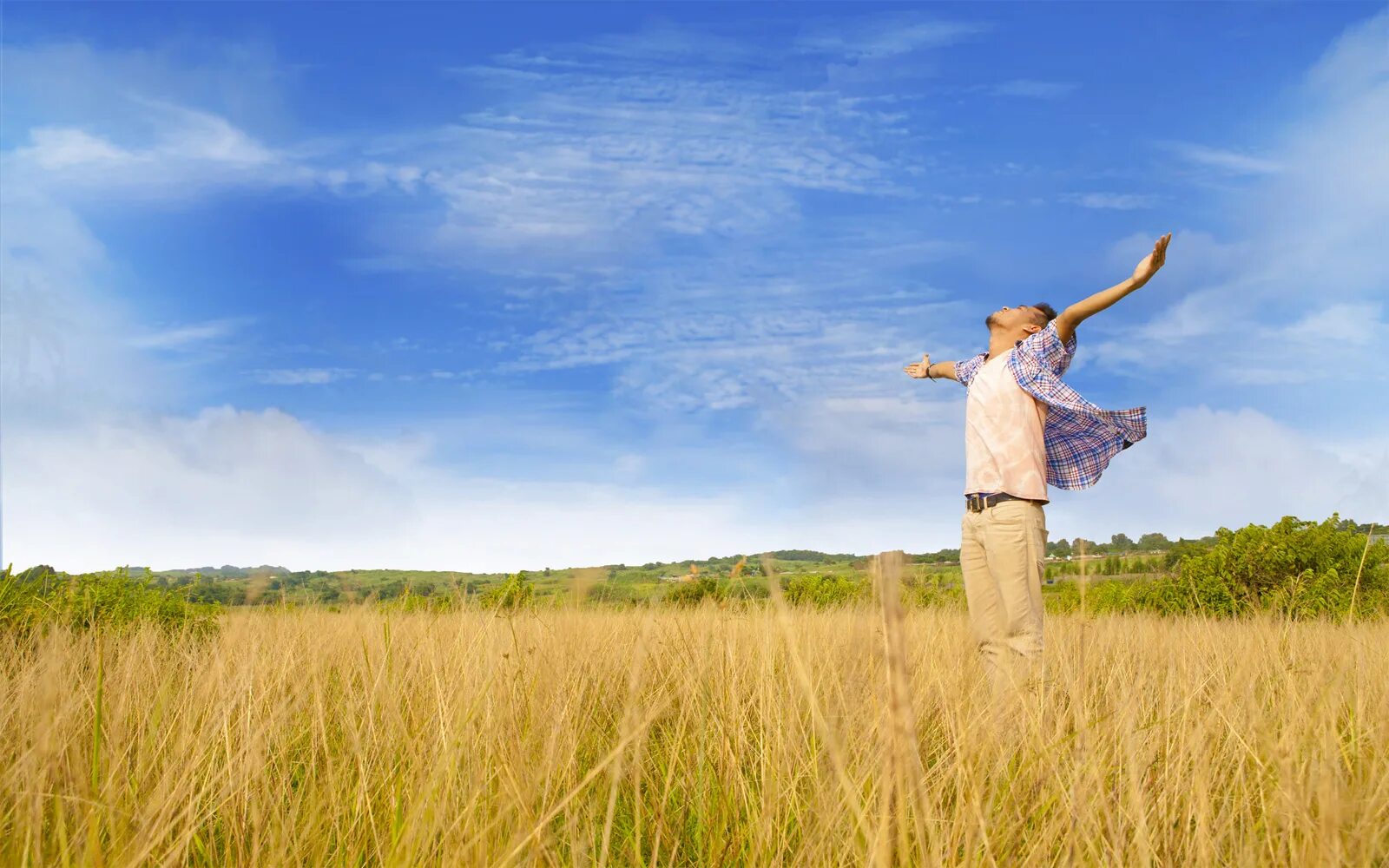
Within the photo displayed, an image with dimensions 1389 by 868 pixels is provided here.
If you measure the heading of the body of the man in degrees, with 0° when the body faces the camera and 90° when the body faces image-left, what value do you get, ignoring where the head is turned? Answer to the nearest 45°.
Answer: approximately 45°

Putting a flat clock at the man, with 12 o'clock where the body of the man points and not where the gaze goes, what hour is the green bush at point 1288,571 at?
The green bush is roughly at 5 o'clock from the man.

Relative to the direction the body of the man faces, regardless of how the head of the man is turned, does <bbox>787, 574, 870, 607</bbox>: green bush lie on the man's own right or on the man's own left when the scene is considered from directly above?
on the man's own right

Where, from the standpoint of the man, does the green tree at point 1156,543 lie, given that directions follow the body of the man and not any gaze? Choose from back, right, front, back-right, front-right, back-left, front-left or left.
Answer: back-right

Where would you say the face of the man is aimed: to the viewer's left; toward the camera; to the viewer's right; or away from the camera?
to the viewer's left

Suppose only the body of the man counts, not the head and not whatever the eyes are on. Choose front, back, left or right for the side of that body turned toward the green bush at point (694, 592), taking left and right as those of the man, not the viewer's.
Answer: right

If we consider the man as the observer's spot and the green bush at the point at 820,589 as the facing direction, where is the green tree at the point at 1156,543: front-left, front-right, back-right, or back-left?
front-right
